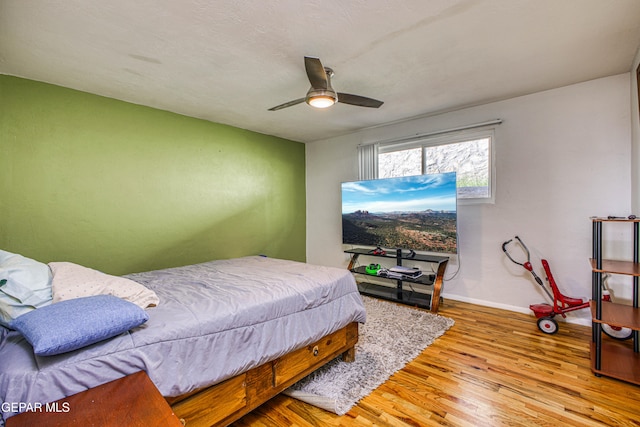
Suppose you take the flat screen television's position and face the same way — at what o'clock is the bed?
The bed is roughly at 11 o'clock from the flat screen television.

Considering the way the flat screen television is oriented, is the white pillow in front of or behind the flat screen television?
in front

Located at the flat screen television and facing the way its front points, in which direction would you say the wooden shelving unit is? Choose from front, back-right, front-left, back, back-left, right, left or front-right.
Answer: left

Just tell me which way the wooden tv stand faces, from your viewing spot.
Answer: facing the viewer and to the left of the viewer

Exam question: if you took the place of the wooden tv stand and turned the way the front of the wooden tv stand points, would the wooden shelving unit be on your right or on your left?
on your left

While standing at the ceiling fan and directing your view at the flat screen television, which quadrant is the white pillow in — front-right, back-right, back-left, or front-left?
back-left

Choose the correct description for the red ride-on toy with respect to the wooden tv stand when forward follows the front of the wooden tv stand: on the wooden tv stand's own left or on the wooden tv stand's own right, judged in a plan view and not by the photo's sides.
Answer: on the wooden tv stand's own left

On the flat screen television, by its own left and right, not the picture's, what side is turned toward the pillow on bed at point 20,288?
front

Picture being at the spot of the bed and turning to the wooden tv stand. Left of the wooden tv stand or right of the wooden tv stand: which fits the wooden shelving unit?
right

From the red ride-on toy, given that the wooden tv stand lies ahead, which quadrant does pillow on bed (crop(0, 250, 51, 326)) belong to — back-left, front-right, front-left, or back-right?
front-left

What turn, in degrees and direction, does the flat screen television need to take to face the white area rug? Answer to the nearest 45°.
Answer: approximately 45° to its left
